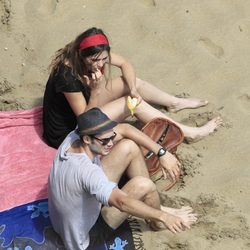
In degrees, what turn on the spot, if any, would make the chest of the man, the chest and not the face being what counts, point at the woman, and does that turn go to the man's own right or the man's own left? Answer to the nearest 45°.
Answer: approximately 90° to the man's own left

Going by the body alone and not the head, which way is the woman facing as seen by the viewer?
to the viewer's right

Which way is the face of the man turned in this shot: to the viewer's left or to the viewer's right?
to the viewer's right

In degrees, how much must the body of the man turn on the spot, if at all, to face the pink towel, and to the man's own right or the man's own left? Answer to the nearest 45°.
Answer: approximately 135° to the man's own left

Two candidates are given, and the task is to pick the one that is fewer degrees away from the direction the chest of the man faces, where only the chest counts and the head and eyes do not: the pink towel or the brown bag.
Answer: the brown bag

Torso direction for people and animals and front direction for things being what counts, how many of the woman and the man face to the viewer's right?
2

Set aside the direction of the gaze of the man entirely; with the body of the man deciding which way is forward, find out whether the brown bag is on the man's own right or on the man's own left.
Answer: on the man's own left

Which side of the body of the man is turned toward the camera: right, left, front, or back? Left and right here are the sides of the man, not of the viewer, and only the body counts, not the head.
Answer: right
